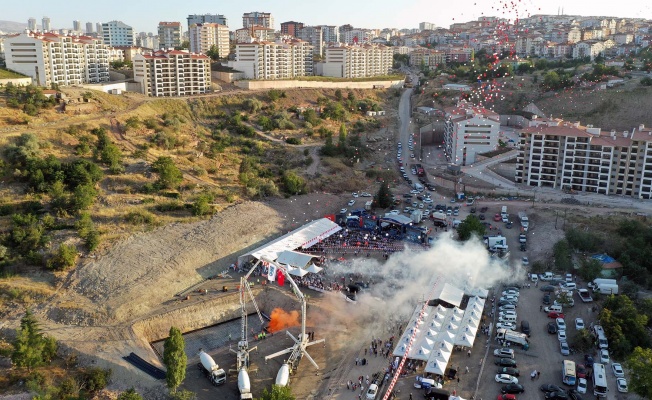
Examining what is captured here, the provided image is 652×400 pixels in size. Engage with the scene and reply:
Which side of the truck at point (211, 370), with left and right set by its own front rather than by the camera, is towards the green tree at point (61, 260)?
back

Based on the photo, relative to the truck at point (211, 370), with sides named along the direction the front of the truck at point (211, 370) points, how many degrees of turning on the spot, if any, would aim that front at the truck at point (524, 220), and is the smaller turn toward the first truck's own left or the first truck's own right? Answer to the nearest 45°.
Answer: approximately 90° to the first truck's own left

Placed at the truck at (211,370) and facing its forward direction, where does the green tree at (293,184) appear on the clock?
The green tree is roughly at 8 o'clock from the truck.

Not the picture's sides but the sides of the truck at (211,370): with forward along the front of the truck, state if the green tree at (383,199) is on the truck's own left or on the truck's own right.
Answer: on the truck's own left

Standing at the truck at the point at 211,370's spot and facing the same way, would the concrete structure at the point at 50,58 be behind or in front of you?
behind

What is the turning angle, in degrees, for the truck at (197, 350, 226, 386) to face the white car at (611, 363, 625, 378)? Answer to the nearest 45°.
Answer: approximately 45° to its left

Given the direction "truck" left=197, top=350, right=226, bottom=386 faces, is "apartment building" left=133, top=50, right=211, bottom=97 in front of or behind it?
behind

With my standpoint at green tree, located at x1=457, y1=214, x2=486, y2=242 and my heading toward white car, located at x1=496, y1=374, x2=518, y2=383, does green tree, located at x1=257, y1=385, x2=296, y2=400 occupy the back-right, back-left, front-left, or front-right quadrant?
front-right

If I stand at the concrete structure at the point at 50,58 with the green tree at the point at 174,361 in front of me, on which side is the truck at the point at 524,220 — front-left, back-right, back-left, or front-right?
front-left

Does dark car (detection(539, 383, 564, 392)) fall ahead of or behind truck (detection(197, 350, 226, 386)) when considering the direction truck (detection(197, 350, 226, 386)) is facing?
ahead

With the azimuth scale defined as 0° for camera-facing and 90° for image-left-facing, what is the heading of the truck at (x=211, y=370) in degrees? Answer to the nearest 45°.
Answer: approximately 315°

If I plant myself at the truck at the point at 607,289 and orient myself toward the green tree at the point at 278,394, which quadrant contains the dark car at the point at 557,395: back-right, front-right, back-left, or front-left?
front-left

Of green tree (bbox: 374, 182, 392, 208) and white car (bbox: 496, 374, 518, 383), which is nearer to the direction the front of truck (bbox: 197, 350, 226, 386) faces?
the white car

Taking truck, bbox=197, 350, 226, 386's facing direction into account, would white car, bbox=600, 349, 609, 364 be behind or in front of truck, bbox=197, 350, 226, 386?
in front

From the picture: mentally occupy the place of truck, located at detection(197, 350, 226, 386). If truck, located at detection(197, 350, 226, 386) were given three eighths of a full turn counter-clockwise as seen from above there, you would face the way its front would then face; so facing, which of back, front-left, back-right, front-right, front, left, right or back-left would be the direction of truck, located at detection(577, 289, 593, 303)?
right
